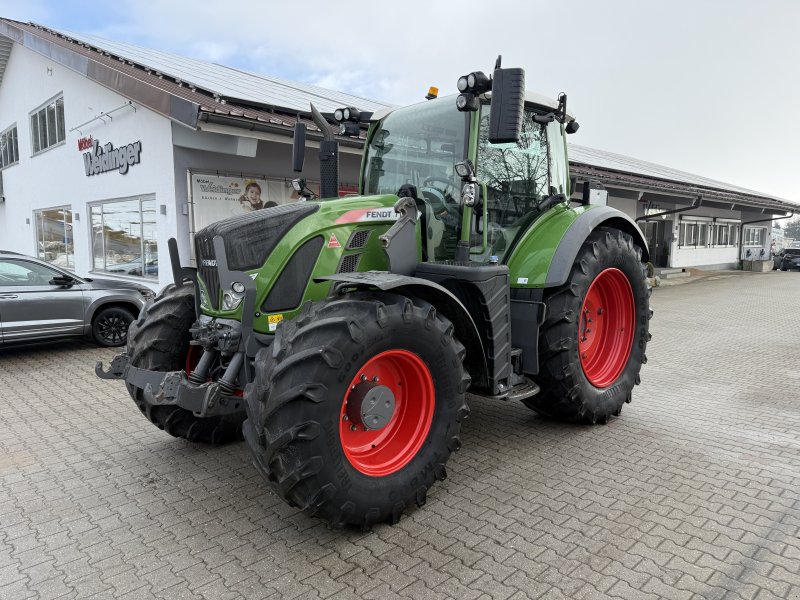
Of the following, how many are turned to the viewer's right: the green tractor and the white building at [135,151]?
0

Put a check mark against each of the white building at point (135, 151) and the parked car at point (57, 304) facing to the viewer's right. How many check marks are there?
1

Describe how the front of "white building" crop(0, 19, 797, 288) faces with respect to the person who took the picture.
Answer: facing the viewer and to the left of the viewer

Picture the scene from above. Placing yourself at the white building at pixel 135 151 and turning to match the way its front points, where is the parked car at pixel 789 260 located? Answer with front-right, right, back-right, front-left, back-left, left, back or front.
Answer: back

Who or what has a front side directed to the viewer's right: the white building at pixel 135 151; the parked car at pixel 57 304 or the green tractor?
the parked car

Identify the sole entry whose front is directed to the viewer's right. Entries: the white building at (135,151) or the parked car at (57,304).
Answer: the parked car

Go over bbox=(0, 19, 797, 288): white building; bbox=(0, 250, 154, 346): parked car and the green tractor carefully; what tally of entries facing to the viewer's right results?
1

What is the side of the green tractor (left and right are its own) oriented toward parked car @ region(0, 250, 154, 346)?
right

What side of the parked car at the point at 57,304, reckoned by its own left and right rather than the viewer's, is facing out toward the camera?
right
